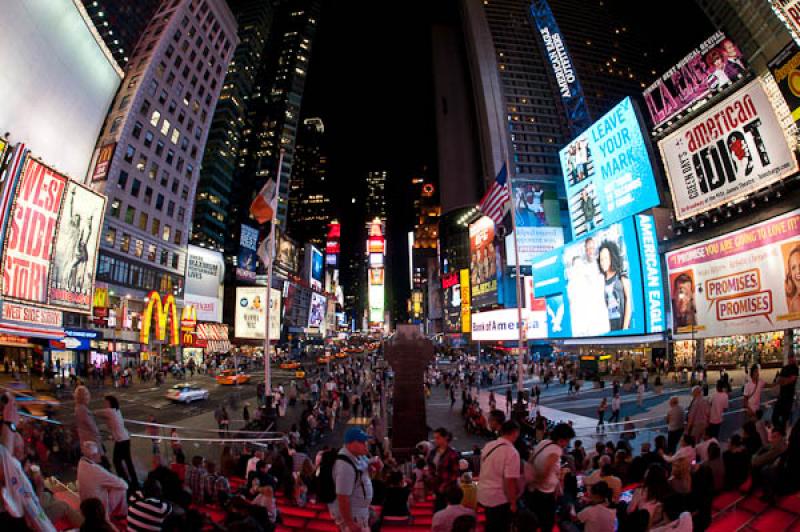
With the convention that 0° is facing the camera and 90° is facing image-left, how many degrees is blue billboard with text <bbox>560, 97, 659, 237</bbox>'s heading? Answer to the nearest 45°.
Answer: approximately 45°

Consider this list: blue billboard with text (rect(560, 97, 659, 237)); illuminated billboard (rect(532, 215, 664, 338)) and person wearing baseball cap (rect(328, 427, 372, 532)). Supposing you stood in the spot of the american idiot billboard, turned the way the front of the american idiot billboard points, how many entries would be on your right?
2

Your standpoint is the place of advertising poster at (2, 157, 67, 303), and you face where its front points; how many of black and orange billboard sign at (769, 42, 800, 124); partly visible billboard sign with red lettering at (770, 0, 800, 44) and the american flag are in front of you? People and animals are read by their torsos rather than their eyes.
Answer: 3

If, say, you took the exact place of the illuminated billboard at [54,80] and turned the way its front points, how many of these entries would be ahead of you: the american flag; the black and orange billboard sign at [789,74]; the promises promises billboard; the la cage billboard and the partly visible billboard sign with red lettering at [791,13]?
5

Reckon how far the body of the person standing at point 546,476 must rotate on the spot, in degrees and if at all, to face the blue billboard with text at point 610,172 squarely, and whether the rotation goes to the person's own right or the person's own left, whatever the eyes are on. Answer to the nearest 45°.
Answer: approximately 45° to the person's own left

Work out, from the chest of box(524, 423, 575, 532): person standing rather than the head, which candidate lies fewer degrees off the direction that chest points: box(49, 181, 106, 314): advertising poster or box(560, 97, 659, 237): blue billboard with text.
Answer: the blue billboard with text

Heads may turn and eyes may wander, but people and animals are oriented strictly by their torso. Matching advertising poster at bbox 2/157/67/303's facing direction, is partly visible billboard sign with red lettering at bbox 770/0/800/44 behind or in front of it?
in front

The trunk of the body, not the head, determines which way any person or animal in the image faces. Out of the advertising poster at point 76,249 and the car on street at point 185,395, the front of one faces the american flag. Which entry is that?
the advertising poster

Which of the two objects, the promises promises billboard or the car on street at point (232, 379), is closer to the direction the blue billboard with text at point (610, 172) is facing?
the car on street
